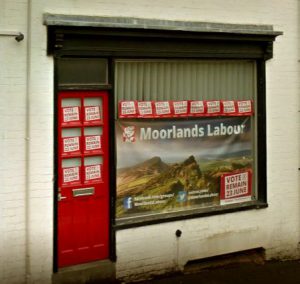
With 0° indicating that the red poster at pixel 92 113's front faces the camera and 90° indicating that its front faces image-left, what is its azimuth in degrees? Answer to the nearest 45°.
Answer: approximately 0°

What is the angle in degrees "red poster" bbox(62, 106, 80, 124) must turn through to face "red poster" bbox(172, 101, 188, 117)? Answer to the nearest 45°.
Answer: approximately 90° to its left

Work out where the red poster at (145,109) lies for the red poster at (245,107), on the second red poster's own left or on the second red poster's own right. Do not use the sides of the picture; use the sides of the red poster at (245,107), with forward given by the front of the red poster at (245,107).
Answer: on the second red poster's own right

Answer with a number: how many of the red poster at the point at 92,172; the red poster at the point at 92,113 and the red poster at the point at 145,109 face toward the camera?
3

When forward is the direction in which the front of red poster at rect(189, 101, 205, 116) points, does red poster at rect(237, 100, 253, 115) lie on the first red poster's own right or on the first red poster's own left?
on the first red poster's own left

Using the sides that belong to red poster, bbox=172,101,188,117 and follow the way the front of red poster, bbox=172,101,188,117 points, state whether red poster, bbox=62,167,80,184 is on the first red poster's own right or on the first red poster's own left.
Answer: on the first red poster's own right

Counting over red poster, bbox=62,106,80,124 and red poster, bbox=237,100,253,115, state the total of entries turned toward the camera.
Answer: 2

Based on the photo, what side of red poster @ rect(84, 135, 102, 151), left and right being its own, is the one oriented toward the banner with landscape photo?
left

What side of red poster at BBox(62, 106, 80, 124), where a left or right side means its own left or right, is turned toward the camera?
front

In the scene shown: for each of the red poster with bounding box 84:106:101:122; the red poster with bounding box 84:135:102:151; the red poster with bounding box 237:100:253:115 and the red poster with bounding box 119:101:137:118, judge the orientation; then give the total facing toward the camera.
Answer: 4

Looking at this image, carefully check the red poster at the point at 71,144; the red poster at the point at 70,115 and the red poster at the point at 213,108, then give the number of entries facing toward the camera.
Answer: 3

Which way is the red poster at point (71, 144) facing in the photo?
toward the camera
